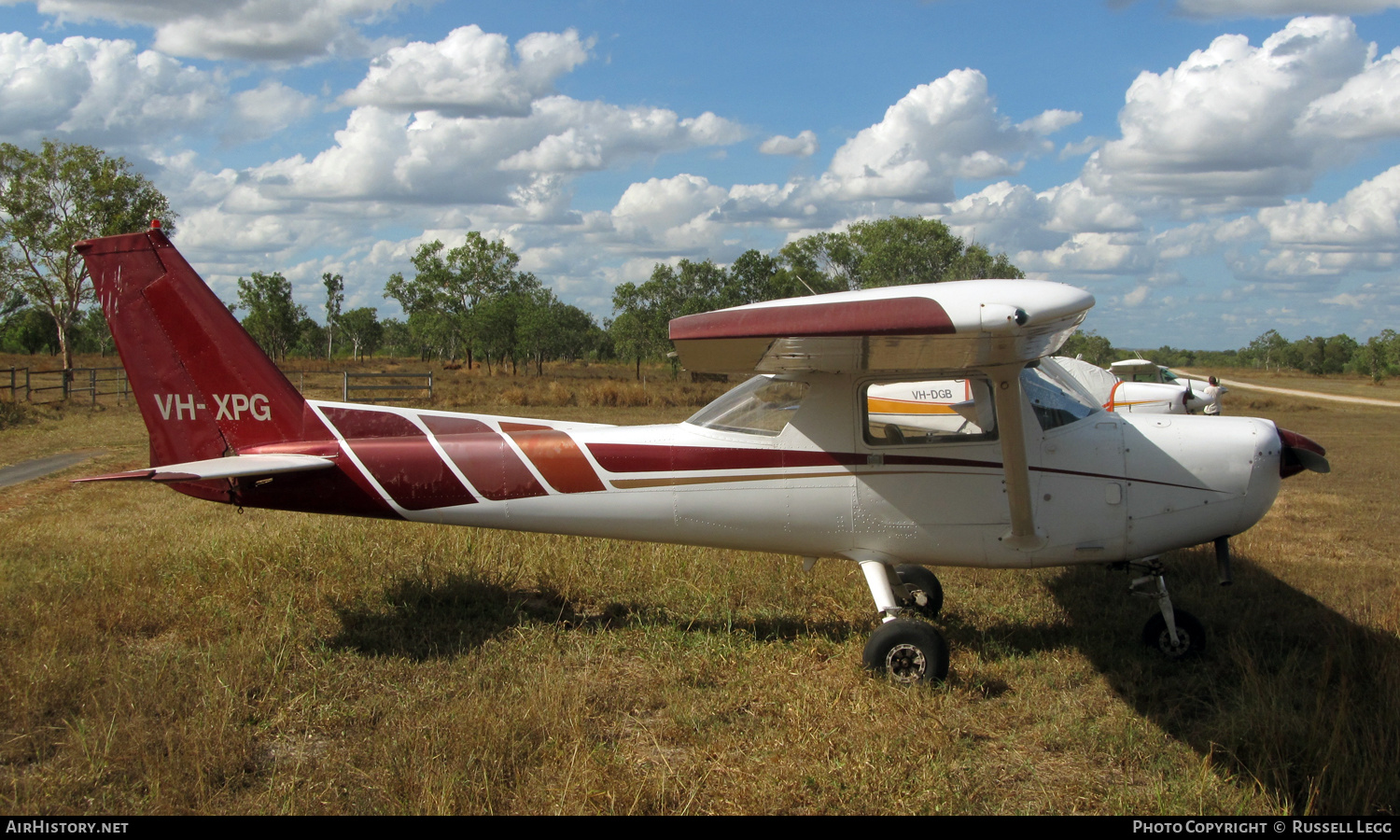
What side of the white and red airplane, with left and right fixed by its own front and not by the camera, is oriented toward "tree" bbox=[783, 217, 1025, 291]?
left

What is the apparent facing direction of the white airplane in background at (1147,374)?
to the viewer's right

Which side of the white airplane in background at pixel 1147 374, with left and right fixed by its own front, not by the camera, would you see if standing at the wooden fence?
back

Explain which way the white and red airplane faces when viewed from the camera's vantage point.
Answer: facing to the right of the viewer

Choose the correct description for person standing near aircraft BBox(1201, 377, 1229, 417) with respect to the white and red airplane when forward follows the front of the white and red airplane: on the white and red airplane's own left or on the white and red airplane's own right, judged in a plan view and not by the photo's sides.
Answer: on the white and red airplane's own left

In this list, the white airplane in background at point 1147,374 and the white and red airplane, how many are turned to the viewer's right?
2

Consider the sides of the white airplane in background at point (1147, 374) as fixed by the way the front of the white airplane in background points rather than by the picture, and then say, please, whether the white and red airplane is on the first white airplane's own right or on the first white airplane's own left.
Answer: on the first white airplane's own right
